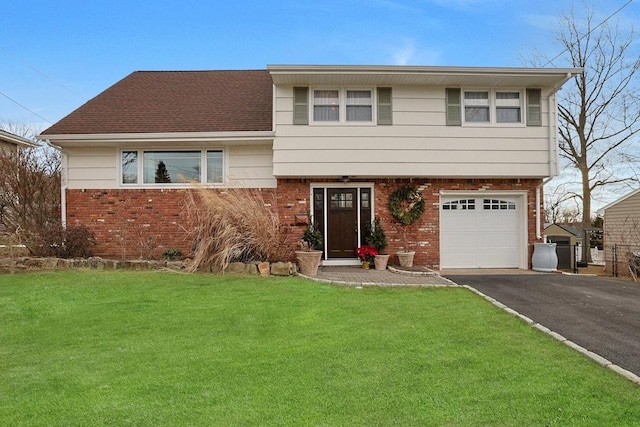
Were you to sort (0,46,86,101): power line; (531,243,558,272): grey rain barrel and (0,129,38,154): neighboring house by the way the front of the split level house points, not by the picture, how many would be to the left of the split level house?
1

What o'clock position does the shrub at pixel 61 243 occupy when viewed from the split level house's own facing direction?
The shrub is roughly at 3 o'clock from the split level house.

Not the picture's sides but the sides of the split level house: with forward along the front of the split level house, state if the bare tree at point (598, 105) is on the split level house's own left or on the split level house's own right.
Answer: on the split level house's own left

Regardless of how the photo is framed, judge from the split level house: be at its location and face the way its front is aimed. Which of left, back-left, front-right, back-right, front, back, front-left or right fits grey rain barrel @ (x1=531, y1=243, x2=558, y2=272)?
left

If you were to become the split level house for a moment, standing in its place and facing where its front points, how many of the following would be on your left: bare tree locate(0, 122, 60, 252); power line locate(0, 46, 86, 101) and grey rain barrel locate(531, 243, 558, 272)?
1

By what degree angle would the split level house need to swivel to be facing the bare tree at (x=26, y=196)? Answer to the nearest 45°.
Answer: approximately 90° to its right

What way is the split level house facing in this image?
toward the camera

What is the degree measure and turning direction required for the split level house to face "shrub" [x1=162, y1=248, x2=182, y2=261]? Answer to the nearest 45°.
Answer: approximately 90° to its right

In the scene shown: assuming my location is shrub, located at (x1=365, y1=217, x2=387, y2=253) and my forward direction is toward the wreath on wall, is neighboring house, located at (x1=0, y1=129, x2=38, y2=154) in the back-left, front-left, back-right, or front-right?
back-left

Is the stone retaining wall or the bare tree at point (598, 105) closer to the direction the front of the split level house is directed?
the stone retaining wall

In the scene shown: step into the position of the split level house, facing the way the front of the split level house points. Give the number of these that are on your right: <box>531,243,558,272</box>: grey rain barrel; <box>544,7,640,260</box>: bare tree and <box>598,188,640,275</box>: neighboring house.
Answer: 0

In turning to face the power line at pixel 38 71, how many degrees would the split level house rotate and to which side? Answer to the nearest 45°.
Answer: approximately 135° to its right

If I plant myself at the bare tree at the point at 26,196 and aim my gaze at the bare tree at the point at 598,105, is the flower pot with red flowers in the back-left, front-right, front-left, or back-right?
front-right

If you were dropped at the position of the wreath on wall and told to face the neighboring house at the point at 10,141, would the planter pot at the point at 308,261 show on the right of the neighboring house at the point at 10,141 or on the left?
left
